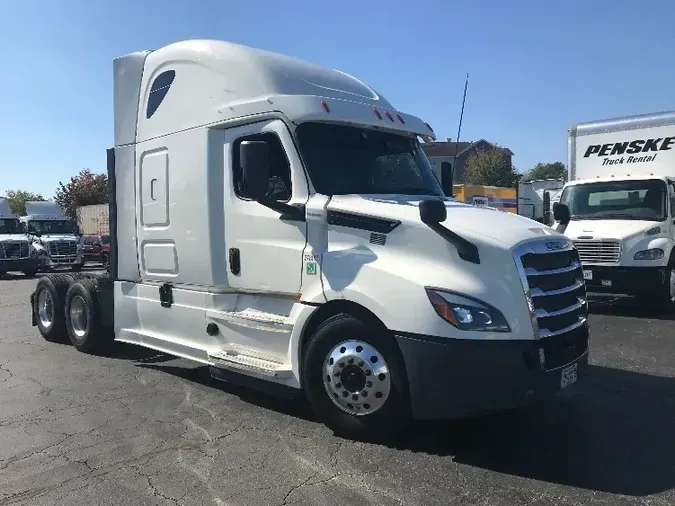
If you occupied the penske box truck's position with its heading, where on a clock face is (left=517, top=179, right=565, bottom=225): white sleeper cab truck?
The white sleeper cab truck is roughly at 4 o'clock from the penske box truck.

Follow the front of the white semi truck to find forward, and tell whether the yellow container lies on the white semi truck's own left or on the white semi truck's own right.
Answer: on the white semi truck's own left

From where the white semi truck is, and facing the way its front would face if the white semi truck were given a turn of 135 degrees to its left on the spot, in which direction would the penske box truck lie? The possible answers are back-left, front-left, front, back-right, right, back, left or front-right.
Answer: front-right

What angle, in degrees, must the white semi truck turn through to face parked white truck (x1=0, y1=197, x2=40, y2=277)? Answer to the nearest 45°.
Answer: approximately 180°

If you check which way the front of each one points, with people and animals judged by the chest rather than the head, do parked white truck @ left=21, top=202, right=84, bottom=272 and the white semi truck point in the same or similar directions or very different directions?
same or similar directions

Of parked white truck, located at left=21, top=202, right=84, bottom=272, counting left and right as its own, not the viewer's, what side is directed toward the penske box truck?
front

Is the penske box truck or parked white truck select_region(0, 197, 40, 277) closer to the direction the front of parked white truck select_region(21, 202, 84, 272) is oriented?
the penske box truck

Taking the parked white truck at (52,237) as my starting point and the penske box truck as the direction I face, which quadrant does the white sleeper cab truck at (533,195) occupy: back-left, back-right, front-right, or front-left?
front-left

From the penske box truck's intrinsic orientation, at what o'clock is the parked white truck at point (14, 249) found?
The parked white truck is roughly at 2 o'clock from the penske box truck.

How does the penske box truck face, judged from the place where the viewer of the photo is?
facing the viewer and to the left of the viewer

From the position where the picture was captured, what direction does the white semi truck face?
facing the viewer and to the right of the viewer

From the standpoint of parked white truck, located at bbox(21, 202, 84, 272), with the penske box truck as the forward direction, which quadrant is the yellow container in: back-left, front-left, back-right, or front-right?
front-left

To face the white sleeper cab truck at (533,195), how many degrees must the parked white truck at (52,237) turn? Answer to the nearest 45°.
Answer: approximately 45° to its left

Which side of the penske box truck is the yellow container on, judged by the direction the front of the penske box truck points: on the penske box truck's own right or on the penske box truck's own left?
on the penske box truck's own right

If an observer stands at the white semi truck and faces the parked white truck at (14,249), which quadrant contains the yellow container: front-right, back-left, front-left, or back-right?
front-right

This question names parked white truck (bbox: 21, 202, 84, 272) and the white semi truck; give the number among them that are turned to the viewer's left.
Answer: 0
